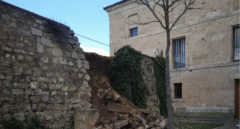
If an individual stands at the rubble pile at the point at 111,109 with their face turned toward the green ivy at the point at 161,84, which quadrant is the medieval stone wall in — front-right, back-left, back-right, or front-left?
back-left

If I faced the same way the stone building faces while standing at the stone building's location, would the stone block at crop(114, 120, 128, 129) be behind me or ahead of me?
ahead

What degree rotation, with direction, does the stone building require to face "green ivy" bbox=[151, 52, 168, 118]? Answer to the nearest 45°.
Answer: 0° — it already faces it

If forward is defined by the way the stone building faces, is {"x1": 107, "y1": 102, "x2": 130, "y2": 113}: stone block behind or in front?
in front

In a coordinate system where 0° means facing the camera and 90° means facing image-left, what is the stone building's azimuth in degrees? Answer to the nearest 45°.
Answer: approximately 45°

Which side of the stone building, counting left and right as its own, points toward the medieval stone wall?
front
